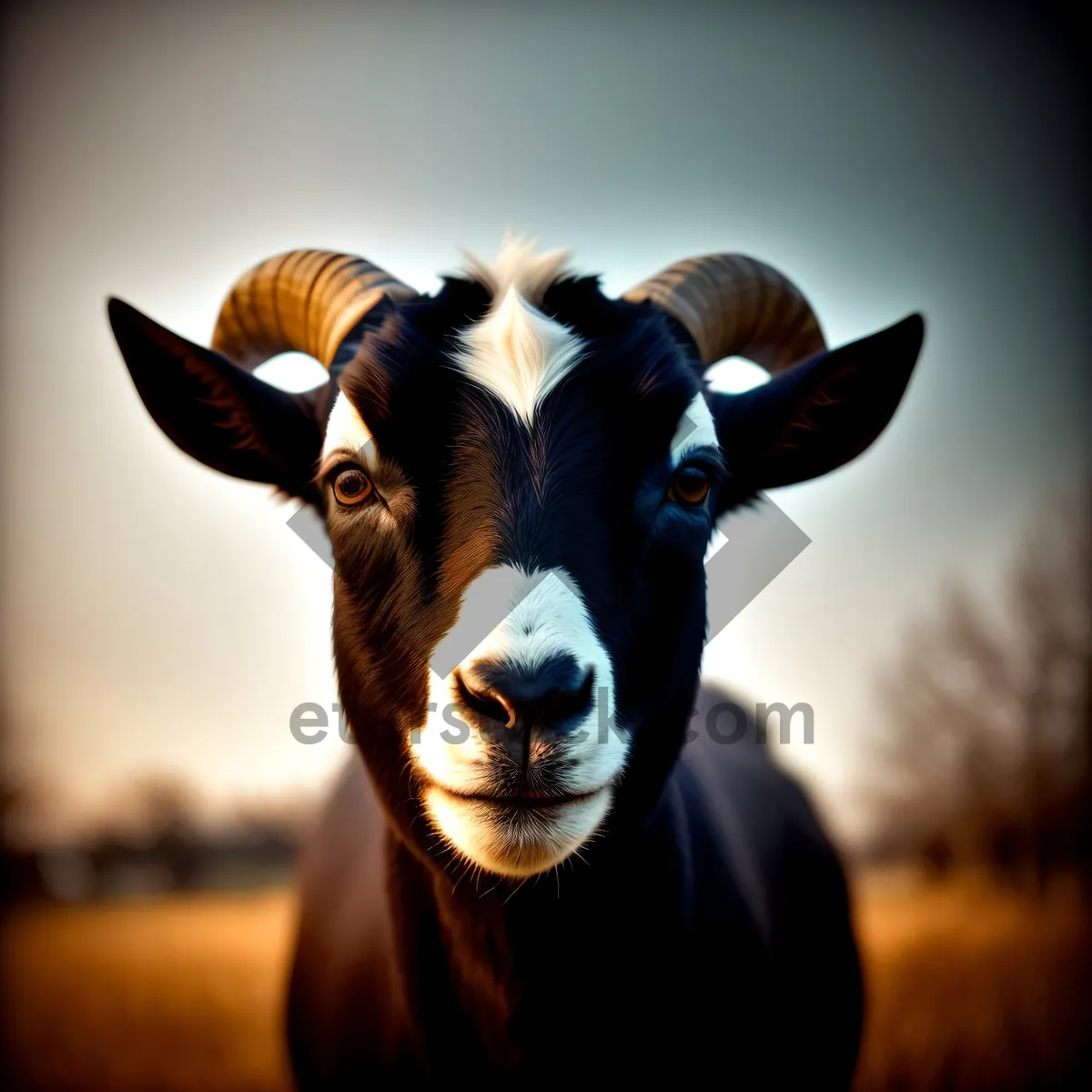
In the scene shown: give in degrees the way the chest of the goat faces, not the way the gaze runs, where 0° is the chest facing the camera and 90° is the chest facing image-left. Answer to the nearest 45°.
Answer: approximately 0°
